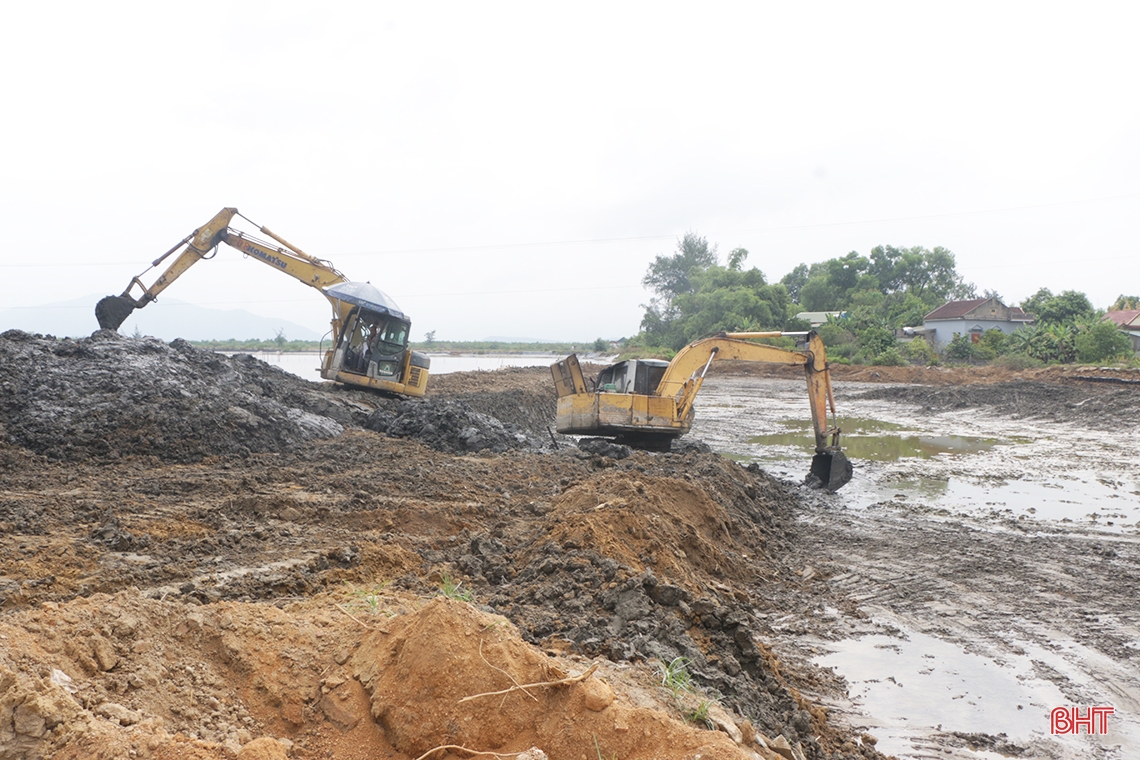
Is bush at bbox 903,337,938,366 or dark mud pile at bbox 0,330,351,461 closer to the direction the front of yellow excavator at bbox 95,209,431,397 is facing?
the dark mud pile

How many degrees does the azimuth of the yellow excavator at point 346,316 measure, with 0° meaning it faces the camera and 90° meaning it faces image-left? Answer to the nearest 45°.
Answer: approximately 90°

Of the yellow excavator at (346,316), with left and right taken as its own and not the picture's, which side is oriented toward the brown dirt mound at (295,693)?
left

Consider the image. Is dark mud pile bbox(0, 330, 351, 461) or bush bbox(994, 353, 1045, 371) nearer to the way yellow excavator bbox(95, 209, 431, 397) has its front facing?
the dark mud pile

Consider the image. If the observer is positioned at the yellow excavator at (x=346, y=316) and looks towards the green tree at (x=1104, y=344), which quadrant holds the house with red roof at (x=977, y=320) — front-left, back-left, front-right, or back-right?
front-left

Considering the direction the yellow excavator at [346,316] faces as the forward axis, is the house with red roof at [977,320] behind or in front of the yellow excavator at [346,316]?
behind

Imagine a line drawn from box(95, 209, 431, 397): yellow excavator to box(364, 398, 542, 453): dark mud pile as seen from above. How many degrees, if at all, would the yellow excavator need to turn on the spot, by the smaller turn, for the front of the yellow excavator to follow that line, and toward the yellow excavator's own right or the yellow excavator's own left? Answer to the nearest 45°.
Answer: approximately 90° to the yellow excavator's own left

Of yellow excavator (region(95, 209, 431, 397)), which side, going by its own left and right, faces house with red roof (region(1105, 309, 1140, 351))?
back

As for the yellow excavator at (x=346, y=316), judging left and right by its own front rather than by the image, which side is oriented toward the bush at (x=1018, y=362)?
back

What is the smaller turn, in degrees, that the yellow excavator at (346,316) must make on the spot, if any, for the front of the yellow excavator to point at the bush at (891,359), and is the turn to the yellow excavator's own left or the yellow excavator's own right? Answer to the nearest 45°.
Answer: approximately 135° to the yellow excavator's own right
